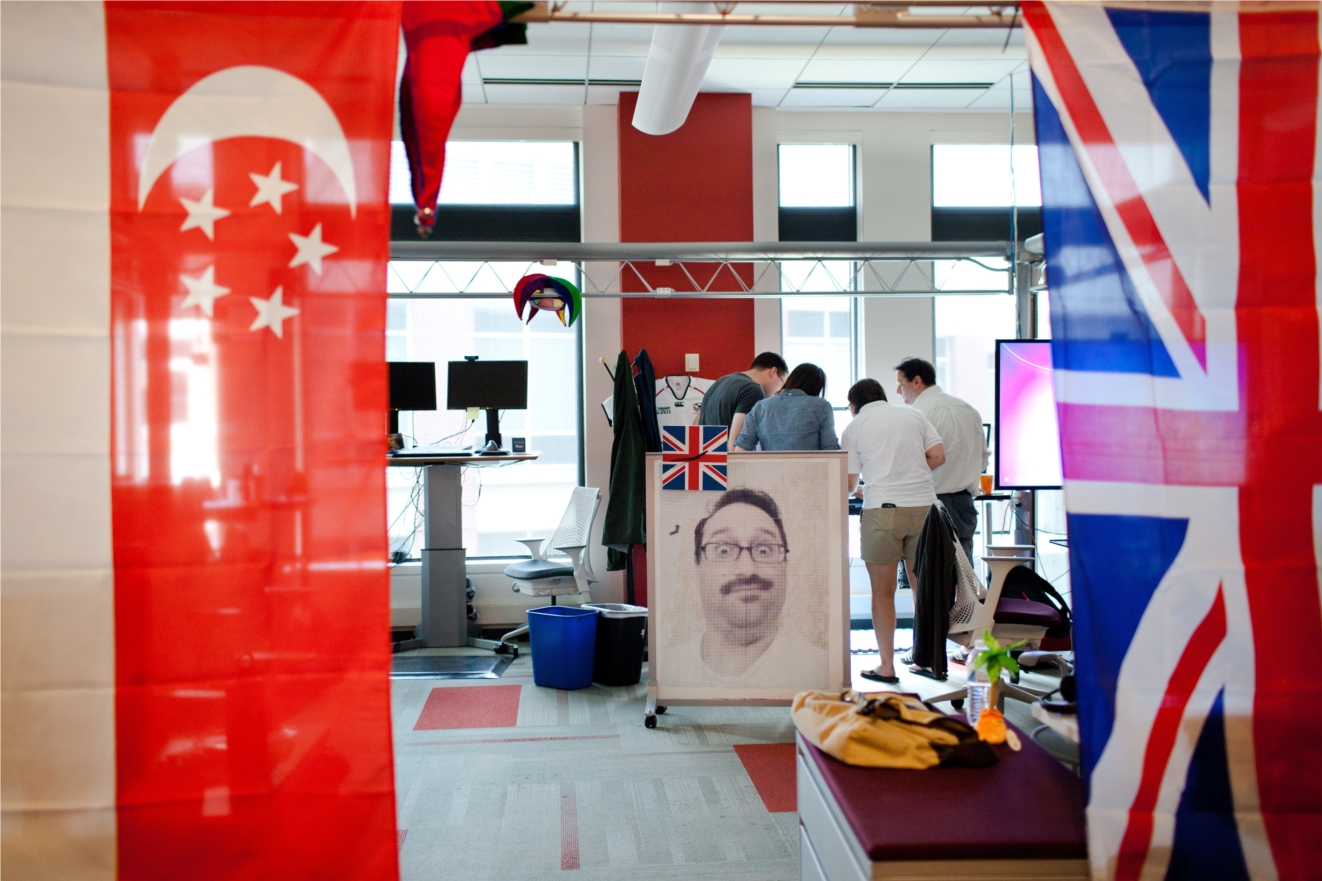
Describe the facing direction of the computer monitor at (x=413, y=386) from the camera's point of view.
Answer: facing the viewer

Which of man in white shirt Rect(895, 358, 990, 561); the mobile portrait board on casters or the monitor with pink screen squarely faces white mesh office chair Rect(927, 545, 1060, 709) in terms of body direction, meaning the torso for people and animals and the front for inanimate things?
the monitor with pink screen

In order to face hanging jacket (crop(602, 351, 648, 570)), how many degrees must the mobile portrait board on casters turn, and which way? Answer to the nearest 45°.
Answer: approximately 135° to its right

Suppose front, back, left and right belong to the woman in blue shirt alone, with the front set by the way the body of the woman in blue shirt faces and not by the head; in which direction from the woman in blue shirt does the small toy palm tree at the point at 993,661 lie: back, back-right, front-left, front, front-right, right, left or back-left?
back

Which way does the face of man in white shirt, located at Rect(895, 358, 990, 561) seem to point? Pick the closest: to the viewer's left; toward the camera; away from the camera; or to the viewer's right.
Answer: to the viewer's left

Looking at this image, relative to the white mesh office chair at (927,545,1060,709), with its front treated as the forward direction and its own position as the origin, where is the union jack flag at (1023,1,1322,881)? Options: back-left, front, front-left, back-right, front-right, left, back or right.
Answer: right

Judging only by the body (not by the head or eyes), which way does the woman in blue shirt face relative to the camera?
away from the camera

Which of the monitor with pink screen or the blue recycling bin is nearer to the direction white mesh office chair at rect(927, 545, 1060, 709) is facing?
the monitor with pink screen

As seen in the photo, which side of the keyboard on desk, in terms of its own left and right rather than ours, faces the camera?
front

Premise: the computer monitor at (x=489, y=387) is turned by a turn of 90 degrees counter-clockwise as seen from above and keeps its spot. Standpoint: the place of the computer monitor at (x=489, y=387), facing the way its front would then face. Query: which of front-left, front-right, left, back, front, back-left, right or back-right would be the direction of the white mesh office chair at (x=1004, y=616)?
front-right

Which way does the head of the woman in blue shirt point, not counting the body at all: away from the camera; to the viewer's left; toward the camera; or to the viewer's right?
away from the camera

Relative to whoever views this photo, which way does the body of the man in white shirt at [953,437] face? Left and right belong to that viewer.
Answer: facing away from the viewer and to the left of the viewer

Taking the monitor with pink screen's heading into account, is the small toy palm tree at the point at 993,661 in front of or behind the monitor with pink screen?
in front
